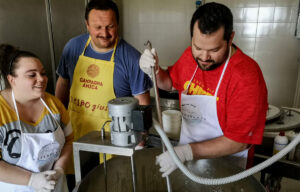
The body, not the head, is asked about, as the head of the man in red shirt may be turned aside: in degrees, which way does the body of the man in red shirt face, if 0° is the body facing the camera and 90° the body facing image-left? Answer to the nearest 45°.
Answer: approximately 45°
